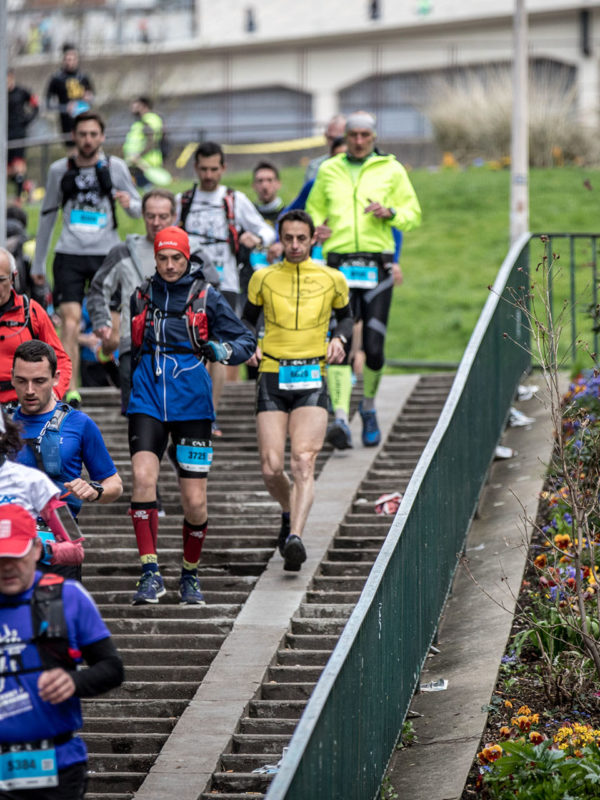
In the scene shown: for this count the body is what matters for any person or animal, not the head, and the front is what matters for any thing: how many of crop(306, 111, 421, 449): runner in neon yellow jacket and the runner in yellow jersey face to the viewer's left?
0

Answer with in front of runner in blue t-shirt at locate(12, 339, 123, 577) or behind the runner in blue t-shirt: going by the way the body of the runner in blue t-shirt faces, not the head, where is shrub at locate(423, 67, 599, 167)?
behind

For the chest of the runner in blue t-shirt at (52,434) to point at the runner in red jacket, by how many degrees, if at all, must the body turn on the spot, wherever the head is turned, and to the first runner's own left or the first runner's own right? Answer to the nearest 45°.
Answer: approximately 135° to the first runner's own right

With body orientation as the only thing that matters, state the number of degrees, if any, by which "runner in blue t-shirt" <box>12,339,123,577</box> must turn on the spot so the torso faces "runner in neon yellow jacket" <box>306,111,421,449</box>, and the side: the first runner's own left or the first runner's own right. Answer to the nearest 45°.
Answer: approximately 180°
